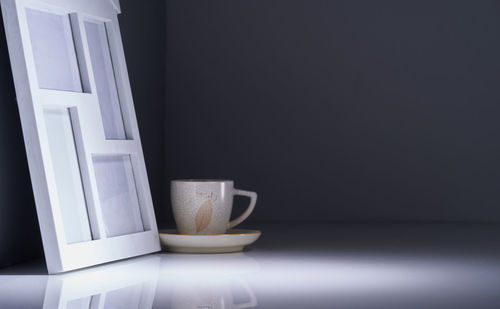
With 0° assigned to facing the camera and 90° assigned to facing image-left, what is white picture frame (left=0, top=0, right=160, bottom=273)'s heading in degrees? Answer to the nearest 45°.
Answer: approximately 315°
